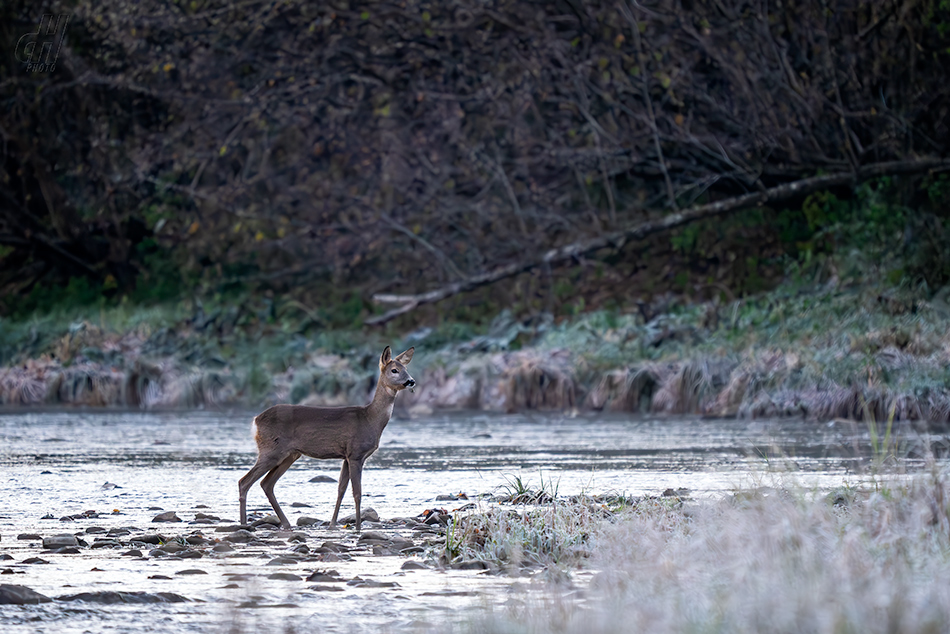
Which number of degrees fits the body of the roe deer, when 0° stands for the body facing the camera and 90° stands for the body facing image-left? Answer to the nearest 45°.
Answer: approximately 270°

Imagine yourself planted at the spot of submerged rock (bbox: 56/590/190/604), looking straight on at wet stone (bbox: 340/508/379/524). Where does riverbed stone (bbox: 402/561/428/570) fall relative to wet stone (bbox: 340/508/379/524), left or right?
right

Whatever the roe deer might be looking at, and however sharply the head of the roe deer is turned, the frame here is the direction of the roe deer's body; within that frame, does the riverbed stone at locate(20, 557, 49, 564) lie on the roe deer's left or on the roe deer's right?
on the roe deer's right

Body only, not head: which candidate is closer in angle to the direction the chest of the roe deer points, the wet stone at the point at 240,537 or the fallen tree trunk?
the fallen tree trunk

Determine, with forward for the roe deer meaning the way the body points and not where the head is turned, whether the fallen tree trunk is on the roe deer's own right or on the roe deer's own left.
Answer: on the roe deer's own left

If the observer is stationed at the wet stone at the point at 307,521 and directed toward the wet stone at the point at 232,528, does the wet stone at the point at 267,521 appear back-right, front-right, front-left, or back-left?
front-right

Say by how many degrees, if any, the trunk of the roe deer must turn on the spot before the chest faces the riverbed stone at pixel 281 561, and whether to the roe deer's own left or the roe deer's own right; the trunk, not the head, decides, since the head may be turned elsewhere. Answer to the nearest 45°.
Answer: approximately 90° to the roe deer's own right

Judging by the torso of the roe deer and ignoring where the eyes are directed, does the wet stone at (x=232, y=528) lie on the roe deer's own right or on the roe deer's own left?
on the roe deer's own right

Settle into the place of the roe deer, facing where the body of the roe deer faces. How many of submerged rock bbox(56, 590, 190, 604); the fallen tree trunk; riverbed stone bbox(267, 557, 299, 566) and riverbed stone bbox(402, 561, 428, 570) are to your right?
3

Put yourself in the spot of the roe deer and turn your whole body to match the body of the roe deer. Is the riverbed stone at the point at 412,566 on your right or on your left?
on your right

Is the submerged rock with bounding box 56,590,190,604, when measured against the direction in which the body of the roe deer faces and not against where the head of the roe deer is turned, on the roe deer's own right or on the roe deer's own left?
on the roe deer's own right
